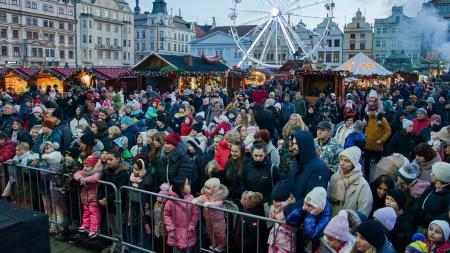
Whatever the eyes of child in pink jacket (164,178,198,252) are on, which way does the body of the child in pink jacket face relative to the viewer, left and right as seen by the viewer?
facing the viewer and to the right of the viewer

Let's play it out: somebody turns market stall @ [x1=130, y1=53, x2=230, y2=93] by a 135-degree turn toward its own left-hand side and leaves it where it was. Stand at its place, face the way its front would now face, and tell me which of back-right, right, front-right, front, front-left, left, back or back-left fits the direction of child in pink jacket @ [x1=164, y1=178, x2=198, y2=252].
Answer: back

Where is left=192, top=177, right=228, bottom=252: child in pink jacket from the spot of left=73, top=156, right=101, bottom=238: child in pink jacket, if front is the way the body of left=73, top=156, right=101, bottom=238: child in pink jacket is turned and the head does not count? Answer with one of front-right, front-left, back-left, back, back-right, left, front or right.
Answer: left

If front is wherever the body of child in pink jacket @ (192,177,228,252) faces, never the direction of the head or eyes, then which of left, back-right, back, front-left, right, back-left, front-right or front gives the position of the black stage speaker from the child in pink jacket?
front

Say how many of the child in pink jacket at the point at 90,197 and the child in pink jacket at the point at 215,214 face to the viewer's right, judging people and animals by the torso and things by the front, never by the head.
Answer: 0

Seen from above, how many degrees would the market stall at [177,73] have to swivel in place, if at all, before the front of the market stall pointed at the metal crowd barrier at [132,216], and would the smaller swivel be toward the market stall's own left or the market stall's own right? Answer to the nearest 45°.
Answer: approximately 45° to the market stall's own right

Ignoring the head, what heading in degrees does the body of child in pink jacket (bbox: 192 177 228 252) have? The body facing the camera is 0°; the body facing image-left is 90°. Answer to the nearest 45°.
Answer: approximately 45°

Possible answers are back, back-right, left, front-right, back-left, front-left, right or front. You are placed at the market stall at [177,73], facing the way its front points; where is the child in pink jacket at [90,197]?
front-right
